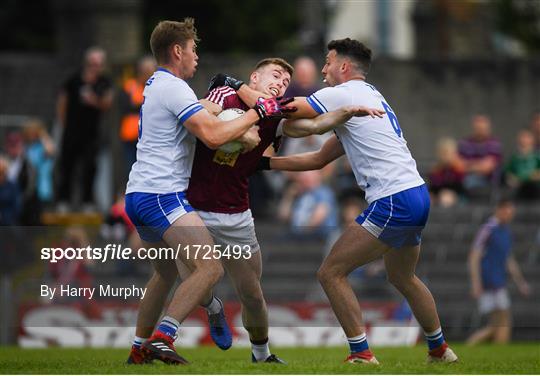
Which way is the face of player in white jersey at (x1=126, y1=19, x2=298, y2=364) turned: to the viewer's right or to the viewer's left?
to the viewer's right

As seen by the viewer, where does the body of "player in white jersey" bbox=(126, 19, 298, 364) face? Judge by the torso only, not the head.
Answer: to the viewer's right

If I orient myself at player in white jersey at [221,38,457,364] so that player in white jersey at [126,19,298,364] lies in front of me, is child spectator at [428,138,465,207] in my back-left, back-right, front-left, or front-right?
back-right

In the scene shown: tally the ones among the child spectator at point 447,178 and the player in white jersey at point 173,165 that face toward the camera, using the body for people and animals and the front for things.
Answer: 1

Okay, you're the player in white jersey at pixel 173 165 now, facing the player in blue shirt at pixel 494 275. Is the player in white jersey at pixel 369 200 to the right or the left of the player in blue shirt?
right

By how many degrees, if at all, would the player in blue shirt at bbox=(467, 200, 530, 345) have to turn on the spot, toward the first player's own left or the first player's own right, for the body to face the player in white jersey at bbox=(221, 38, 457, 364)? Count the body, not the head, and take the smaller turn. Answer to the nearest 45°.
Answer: approximately 45° to the first player's own right

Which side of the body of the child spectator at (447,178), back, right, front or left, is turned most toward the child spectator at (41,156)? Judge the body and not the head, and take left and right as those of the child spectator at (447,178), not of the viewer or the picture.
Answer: right

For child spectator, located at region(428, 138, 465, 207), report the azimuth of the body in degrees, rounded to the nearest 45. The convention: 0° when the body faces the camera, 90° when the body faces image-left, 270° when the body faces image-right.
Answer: approximately 0°
